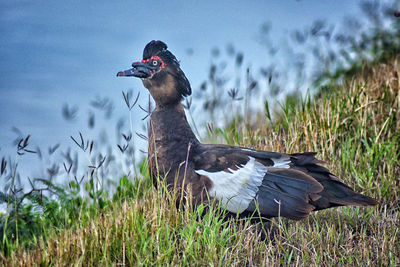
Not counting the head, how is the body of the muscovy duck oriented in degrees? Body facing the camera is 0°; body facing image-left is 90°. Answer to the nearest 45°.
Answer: approximately 90°
